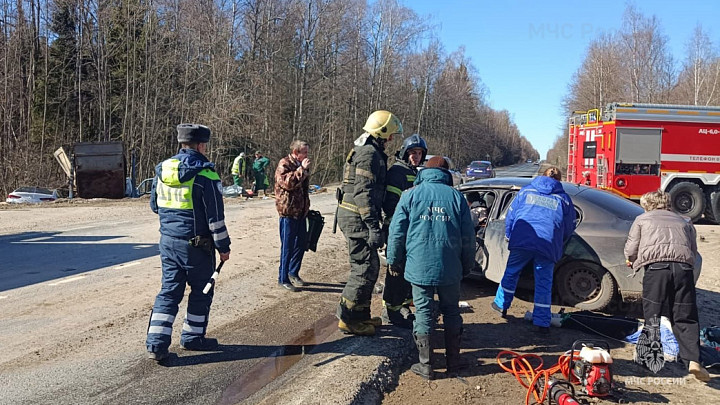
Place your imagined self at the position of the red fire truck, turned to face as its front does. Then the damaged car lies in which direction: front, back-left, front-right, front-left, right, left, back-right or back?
back-right

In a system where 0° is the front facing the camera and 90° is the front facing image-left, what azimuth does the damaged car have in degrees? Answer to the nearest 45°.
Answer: approximately 135°

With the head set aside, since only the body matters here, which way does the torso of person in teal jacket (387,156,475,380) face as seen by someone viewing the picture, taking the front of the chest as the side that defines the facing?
away from the camera

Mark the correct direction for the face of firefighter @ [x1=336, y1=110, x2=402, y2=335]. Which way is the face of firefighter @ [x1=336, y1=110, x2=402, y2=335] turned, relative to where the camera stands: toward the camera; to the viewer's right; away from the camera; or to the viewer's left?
to the viewer's right

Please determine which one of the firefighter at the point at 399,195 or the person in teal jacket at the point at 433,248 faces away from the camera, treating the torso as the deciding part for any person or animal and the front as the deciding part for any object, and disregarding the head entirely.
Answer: the person in teal jacket

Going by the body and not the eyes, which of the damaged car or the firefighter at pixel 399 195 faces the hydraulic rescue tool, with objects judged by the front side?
the firefighter

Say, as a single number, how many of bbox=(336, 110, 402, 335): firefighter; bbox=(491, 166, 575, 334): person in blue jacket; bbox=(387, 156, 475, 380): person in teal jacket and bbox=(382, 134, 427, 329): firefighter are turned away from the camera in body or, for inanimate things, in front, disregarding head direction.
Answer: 2

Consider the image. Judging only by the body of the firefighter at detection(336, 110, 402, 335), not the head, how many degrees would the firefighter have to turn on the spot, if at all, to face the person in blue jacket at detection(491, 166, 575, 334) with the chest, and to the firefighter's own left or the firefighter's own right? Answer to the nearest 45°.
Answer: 0° — they already face them

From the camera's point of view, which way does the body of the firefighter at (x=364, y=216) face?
to the viewer's right

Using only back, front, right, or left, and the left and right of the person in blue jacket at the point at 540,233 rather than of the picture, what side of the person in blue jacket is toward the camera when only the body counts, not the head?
back

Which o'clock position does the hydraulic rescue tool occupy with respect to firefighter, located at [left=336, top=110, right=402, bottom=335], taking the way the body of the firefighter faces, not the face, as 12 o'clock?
The hydraulic rescue tool is roughly at 1 o'clock from the firefighter.

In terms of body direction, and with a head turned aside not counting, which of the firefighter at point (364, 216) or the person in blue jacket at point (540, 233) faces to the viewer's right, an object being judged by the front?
the firefighter

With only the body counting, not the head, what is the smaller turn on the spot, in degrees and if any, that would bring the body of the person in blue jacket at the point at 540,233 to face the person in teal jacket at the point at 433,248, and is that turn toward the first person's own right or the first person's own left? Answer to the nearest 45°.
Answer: approximately 135° to the first person's own left

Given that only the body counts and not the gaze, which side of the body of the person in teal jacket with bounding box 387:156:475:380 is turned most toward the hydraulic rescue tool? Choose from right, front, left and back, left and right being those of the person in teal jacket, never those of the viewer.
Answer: right

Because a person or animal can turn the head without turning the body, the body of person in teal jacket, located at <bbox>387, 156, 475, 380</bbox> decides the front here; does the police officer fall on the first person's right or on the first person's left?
on the first person's left
